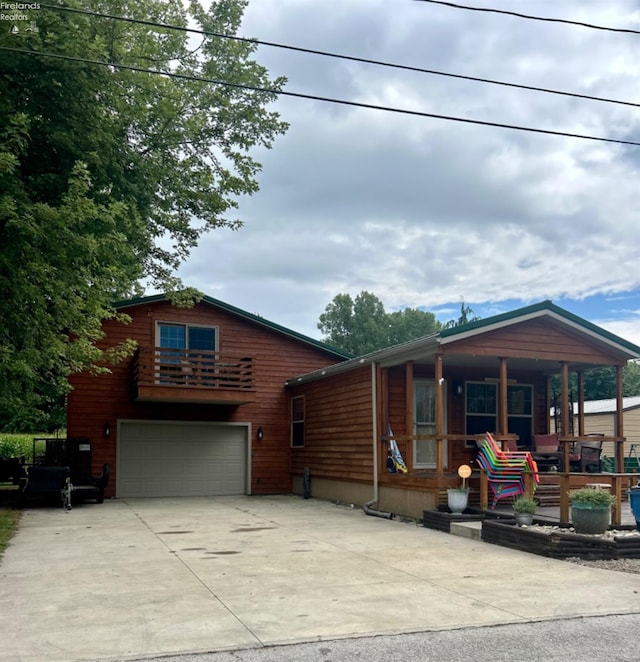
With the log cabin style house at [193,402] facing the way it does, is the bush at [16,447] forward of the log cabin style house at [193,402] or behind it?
behind

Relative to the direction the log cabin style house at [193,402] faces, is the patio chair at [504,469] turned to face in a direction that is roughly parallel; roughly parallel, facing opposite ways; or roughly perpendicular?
roughly perpendicular

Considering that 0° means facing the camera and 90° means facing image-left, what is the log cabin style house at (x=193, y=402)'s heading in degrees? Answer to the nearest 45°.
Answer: approximately 0°

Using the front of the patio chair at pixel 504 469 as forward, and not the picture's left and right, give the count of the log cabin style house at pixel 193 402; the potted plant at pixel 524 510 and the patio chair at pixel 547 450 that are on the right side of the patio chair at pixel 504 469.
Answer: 1

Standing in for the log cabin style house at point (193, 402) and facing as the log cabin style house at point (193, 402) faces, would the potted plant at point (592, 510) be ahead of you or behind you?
ahead

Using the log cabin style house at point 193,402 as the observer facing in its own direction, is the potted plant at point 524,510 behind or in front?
in front

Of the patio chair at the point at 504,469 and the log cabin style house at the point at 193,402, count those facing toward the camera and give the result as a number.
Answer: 1
